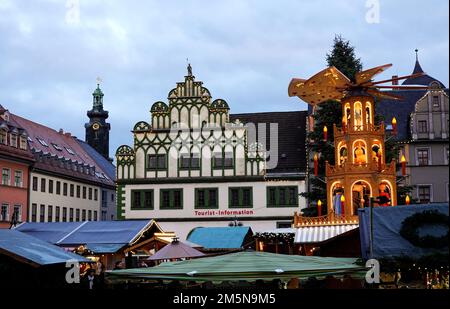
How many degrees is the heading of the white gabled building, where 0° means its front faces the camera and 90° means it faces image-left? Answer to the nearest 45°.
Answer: approximately 0°
